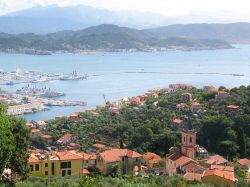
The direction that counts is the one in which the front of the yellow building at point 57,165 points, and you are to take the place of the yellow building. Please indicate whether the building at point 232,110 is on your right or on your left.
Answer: on your left

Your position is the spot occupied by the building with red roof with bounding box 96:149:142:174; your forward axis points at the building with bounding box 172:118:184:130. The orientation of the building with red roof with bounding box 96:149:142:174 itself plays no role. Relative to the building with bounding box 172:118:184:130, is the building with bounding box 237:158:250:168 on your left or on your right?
right

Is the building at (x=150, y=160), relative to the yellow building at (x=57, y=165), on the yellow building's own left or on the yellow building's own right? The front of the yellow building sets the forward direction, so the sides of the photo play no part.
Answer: on the yellow building's own left

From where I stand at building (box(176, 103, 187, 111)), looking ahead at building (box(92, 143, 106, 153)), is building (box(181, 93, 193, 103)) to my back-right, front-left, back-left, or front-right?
back-right

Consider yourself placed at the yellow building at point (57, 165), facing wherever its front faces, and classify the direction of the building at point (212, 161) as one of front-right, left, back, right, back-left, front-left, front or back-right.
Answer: left

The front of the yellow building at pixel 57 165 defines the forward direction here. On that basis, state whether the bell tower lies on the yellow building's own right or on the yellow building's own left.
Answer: on the yellow building's own left

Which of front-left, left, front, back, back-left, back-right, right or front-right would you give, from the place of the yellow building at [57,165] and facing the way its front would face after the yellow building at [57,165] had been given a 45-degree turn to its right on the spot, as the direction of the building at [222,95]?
back

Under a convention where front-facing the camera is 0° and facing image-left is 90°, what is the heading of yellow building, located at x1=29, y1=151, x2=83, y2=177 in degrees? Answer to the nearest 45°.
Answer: approximately 0°

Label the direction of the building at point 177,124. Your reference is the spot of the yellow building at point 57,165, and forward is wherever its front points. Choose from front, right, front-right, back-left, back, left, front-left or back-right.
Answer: back-left

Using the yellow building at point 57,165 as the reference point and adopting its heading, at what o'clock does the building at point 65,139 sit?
The building is roughly at 6 o'clock from the yellow building.

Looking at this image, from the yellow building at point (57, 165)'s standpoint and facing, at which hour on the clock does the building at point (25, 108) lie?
The building is roughly at 6 o'clock from the yellow building.
